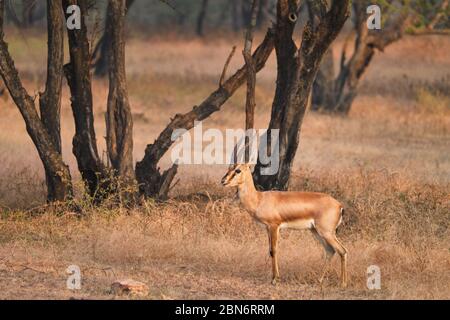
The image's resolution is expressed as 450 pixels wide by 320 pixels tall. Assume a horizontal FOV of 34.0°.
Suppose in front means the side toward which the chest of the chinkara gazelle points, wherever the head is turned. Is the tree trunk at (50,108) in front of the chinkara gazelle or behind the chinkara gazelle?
in front

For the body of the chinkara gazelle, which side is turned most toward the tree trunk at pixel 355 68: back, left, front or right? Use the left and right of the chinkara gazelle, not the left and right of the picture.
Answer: right

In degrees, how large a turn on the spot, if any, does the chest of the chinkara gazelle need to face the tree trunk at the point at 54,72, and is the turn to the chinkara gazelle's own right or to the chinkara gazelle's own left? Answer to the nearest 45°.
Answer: approximately 45° to the chinkara gazelle's own right

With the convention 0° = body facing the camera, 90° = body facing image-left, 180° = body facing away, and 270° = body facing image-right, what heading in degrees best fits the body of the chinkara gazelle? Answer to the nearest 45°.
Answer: approximately 90°

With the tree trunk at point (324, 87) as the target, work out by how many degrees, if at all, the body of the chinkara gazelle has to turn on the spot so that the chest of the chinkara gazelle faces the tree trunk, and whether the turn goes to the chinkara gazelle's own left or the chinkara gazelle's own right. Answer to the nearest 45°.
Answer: approximately 90° to the chinkara gazelle's own right

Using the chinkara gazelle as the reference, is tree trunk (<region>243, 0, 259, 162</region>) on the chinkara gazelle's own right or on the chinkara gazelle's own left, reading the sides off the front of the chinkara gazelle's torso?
on the chinkara gazelle's own right

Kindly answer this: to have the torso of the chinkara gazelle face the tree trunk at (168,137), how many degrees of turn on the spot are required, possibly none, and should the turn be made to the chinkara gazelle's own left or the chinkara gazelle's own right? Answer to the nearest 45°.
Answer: approximately 45° to the chinkara gazelle's own right

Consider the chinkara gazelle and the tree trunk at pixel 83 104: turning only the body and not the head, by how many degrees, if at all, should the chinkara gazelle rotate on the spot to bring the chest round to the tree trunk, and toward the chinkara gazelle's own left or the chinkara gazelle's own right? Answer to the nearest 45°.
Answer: approximately 45° to the chinkara gazelle's own right

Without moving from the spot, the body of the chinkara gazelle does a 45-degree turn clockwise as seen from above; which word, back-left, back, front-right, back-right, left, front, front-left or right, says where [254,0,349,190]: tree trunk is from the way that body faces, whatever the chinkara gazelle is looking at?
front-right
